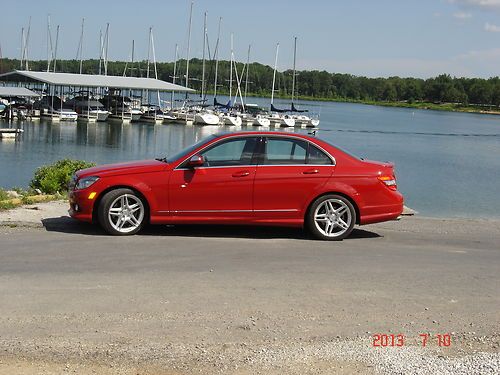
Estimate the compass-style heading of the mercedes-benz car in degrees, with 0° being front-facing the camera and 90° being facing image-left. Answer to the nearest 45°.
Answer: approximately 90°
